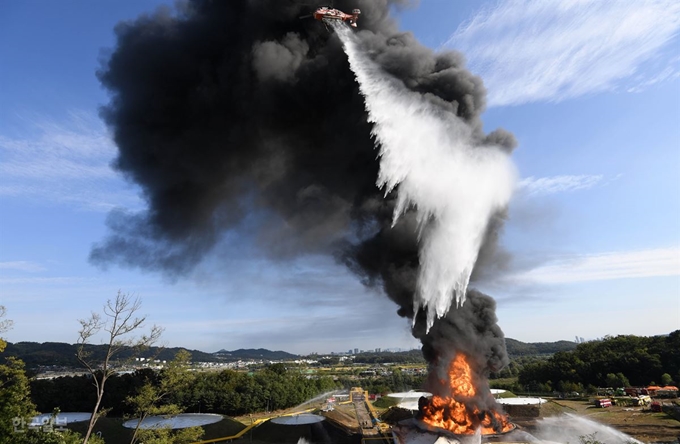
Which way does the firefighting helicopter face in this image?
to the viewer's left
